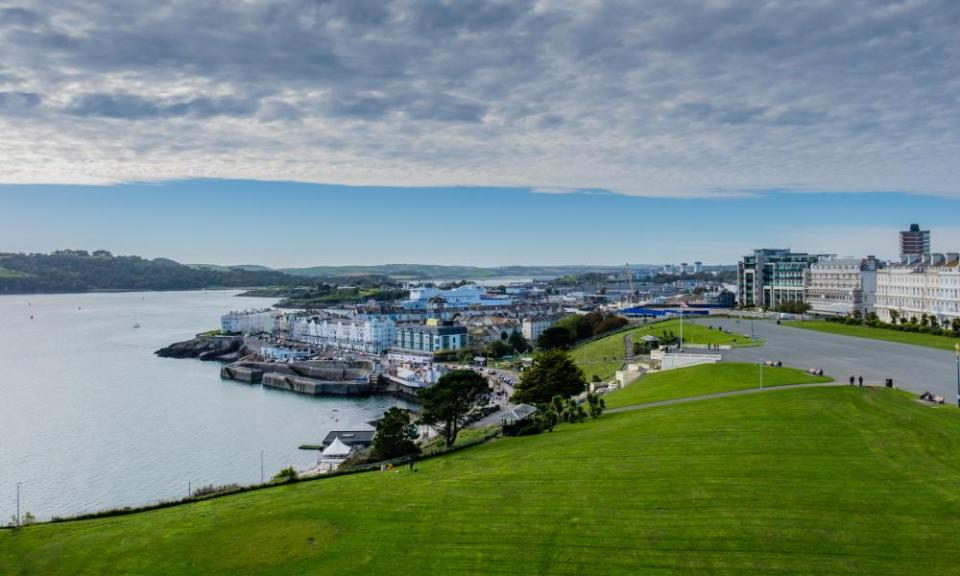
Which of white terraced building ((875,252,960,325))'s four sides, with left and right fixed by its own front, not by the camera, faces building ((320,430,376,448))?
front

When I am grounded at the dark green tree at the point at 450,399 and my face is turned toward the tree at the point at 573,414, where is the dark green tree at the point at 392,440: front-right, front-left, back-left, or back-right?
back-right

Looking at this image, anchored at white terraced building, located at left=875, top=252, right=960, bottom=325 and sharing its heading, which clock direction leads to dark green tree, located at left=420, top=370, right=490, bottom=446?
The dark green tree is roughly at 11 o'clock from the white terraced building.

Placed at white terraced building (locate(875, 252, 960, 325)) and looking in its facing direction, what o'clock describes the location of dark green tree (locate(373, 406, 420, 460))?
The dark green tree is roughly at 11 o'clock from the white terraced building.

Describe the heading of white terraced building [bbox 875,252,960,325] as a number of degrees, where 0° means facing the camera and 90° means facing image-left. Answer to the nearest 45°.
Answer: approximately 45°

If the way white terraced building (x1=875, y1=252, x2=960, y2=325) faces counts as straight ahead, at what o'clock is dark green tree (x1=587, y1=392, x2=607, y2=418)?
The dark green tree is roughly at 11 o'clock from the white terraced building.

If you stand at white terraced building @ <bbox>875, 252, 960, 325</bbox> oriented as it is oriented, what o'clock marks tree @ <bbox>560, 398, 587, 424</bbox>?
The tree is roughly at 11 o'clock from the white terraced building.

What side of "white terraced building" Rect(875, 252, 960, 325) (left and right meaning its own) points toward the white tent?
front
